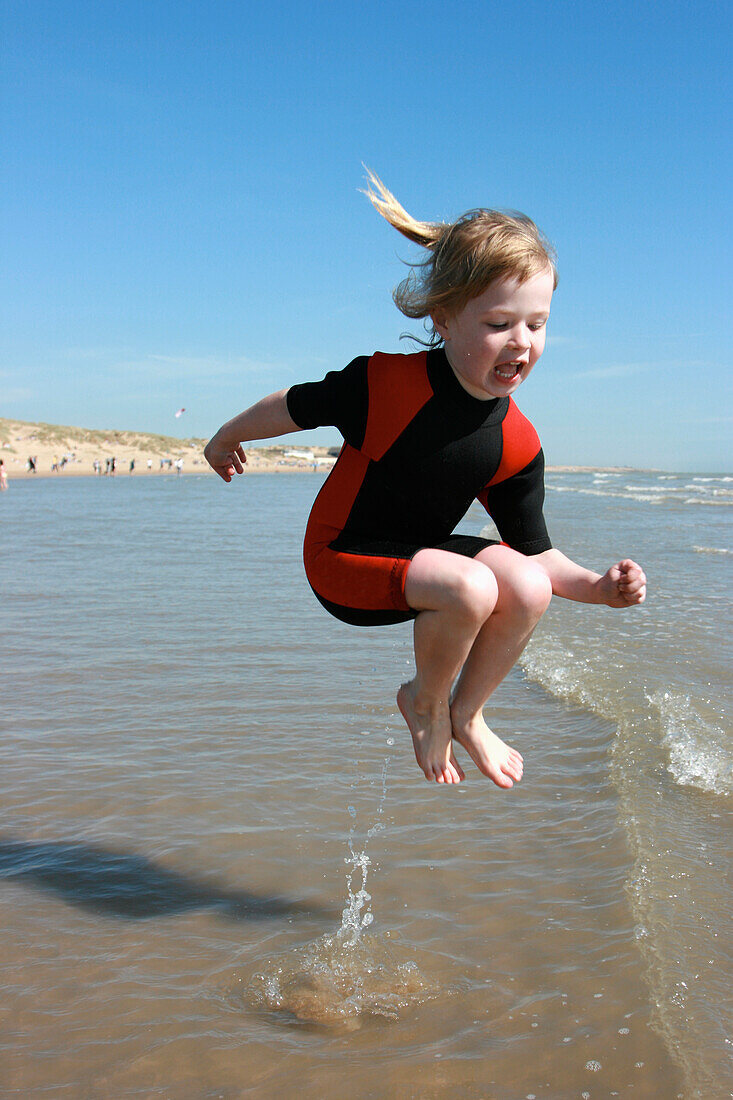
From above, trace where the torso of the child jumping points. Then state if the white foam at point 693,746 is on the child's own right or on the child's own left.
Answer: on the child's own left

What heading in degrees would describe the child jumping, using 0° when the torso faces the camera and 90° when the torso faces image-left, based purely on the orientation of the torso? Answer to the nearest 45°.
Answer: approximately 315°

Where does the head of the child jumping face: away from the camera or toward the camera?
toward the camera
